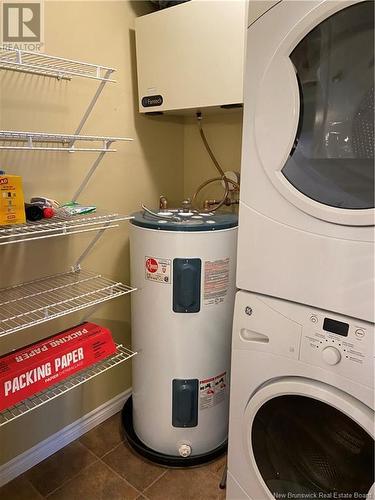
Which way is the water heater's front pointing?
toward the camera

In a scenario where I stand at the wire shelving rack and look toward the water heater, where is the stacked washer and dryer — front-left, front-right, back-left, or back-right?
front-right
